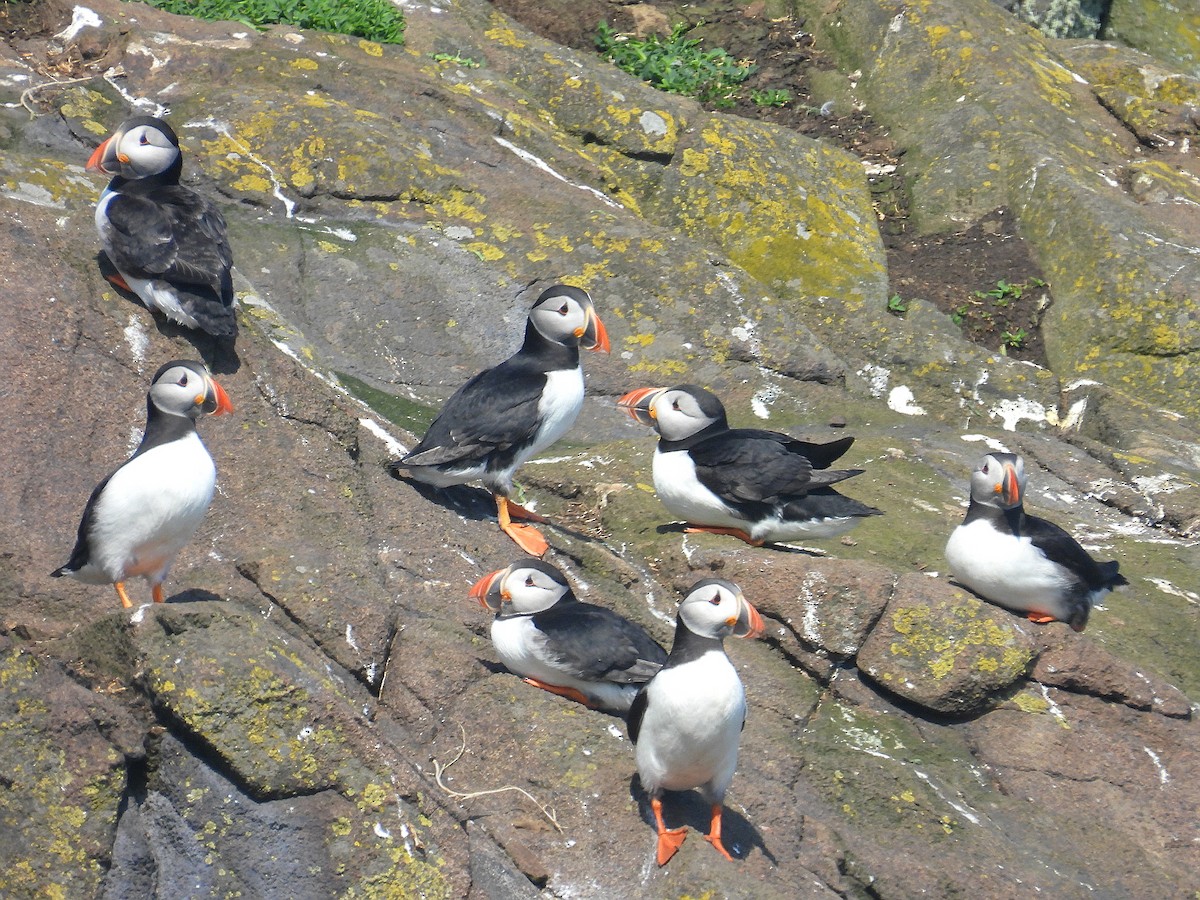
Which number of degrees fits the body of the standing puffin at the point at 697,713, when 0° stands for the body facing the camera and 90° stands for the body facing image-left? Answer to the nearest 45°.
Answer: approximately 315°

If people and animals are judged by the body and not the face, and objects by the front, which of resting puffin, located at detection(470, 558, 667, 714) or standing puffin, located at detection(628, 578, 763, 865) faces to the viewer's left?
the resting puffin

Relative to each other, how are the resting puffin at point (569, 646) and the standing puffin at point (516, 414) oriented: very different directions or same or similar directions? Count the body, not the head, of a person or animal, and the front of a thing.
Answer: very different directions

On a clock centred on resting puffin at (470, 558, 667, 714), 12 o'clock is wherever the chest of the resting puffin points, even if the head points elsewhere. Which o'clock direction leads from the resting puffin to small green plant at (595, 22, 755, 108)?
The small green plant is roughly at 3 o'clock from the resting puffin.

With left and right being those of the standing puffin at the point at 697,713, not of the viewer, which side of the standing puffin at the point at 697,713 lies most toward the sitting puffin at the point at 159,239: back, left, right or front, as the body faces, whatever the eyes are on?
back

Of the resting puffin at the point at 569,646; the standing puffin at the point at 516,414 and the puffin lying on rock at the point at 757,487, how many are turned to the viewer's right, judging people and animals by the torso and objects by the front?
1

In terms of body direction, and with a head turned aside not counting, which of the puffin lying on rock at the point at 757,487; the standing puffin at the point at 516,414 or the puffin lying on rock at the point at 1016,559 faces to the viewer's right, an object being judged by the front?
the standing puffin

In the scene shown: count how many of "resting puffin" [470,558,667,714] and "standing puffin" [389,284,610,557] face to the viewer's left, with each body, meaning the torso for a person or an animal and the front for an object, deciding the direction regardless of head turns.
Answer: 1

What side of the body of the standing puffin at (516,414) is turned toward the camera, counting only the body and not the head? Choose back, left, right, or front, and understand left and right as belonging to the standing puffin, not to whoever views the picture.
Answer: right

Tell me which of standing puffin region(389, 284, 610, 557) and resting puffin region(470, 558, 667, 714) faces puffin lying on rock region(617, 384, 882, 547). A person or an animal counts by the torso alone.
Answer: the standing puffin

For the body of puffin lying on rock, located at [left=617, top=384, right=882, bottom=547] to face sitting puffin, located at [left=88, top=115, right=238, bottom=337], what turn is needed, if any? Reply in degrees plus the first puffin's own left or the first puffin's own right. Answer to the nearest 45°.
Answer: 0° — it already faces it

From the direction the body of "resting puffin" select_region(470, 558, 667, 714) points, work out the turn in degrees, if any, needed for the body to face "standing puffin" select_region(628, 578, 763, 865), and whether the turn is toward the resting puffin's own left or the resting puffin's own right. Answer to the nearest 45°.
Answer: approximately 135° to the resting puffin's own left

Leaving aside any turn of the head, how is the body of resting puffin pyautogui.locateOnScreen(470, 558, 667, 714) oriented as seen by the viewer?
to the viewer's left

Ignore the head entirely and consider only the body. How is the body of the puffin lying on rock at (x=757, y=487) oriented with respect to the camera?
to the viewer's left

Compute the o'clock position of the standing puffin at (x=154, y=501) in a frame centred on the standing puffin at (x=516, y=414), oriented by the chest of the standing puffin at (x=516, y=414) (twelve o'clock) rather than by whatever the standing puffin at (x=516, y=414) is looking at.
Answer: the standing puffin at (x=154, y=501) is roughly at 4 o'clock from the standing puffin at (x=516, y=414).
